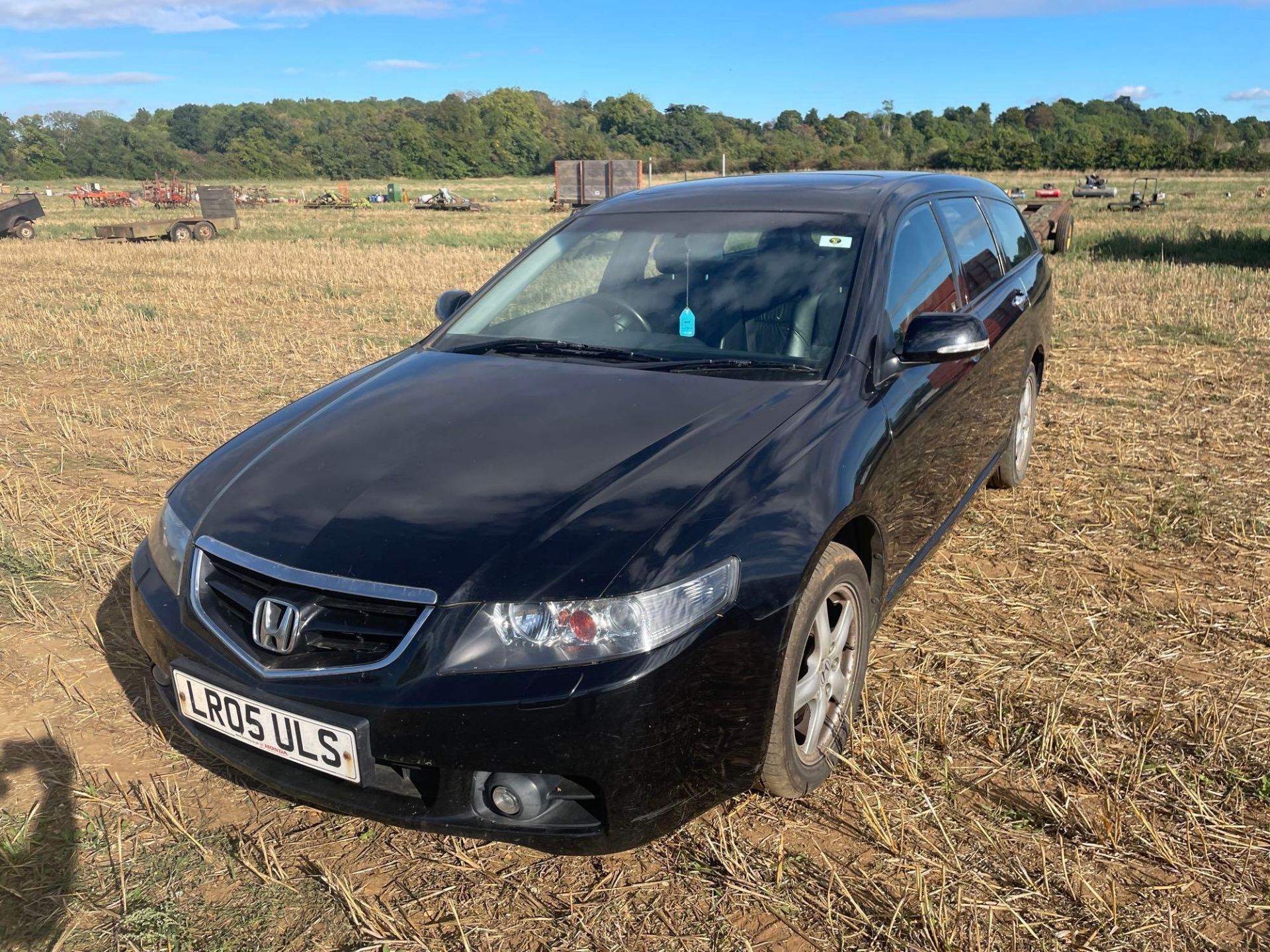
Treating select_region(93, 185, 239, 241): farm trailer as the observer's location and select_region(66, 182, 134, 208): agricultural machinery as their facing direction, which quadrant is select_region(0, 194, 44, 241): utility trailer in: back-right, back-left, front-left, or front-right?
front-left

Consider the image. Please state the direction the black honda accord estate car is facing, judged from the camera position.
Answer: facing the viewer and to the left of the viewer

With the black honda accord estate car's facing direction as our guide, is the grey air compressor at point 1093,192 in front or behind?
behind

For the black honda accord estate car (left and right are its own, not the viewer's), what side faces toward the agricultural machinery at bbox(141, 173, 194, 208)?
right

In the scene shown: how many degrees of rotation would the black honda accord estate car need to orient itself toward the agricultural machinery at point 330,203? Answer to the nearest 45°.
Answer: approximately 135° to its right

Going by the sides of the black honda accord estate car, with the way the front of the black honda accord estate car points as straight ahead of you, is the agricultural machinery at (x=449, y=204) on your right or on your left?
on your right

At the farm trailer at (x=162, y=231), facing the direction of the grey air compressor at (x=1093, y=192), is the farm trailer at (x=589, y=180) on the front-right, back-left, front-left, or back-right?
front-left

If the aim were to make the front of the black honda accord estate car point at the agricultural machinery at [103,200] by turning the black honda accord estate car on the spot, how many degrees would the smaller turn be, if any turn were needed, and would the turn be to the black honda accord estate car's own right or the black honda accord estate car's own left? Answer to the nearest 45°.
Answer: approximately 90° to the black honda accord estate car's own right

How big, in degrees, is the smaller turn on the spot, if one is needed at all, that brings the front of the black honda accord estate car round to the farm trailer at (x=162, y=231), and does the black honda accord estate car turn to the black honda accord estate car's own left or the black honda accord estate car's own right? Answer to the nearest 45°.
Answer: approximately 90° to the black honda accord estate car's own right

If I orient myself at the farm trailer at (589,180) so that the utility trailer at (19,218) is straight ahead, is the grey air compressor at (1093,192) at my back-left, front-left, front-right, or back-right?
back-left

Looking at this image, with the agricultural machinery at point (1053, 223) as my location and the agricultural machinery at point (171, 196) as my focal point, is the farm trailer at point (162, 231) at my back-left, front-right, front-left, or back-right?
front-left
